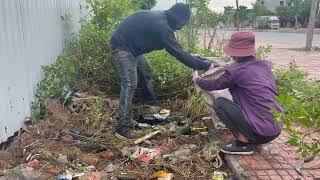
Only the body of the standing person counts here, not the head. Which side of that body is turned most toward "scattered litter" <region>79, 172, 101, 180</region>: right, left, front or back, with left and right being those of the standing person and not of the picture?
right

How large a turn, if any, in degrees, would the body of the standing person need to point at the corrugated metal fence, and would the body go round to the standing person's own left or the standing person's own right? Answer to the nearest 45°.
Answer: approximately 180°

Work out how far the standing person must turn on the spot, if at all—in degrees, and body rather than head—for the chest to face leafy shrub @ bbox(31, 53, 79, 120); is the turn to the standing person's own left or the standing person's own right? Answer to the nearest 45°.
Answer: approximately 135° to the standing person's own left

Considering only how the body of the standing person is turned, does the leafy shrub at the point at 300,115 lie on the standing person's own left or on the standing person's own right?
on the standing person's own right

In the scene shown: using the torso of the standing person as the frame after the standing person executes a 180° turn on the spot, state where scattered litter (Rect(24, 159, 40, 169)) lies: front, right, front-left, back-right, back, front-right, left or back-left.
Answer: front-left

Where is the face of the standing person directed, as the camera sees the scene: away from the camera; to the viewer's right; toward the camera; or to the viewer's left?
to the viewer's right

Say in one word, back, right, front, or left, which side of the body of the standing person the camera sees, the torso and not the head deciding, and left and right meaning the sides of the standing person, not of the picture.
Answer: right
